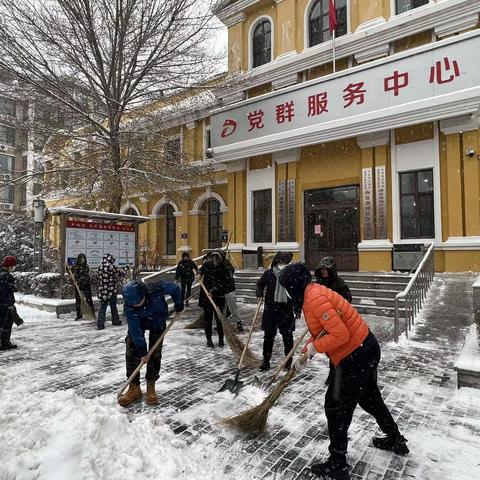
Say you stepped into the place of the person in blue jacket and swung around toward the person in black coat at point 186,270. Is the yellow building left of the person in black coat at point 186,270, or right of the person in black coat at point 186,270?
right

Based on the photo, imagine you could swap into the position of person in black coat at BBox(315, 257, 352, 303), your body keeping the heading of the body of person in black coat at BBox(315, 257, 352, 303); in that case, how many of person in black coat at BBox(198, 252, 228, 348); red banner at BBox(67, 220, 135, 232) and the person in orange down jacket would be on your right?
2

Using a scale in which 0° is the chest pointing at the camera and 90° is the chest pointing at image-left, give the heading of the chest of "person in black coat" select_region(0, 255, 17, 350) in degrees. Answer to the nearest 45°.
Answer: approximately 270°

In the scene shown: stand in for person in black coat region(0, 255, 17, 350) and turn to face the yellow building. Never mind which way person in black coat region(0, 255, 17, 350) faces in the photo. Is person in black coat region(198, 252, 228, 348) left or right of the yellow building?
right

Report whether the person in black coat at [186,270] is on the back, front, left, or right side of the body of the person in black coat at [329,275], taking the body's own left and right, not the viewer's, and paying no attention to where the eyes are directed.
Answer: right

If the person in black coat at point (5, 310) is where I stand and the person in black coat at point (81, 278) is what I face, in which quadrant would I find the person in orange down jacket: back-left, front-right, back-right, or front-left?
back-right

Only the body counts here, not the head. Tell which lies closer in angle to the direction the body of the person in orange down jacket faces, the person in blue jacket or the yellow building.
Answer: the person in blue jacket

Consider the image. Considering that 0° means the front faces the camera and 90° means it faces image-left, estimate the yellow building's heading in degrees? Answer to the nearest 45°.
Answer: approximately 45°

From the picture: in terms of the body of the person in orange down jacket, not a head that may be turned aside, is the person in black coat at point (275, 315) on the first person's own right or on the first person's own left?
on the first person's own right

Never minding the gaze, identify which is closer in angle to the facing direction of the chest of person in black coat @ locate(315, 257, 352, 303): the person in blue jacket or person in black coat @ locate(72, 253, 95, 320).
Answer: the person in blue jacket

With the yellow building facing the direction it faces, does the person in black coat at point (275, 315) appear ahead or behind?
ahead

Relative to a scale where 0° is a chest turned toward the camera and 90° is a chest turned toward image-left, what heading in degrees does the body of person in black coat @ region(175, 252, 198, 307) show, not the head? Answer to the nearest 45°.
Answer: approximately 0°

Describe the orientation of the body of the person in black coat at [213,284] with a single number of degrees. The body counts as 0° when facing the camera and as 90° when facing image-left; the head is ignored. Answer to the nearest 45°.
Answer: approximately 0°

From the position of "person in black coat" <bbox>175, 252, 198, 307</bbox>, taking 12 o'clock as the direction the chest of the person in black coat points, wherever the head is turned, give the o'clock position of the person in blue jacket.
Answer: The person in blue jacket is roughly at 12 o'clock from the person in black coat.
